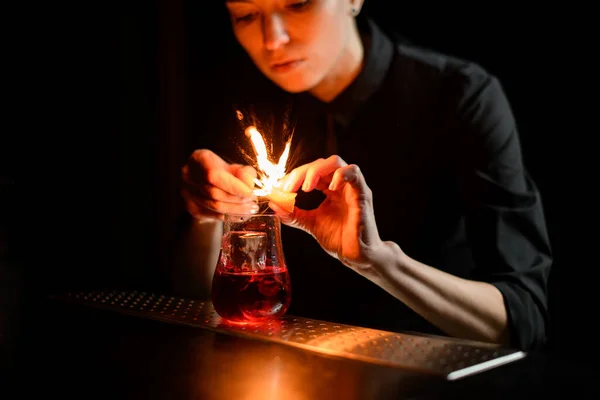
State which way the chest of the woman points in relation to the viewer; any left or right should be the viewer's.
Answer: facing the viewer and to the left of the viewer

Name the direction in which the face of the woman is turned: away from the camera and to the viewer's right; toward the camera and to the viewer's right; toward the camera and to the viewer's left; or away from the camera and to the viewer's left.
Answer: toward the camera and to the viewer's left
